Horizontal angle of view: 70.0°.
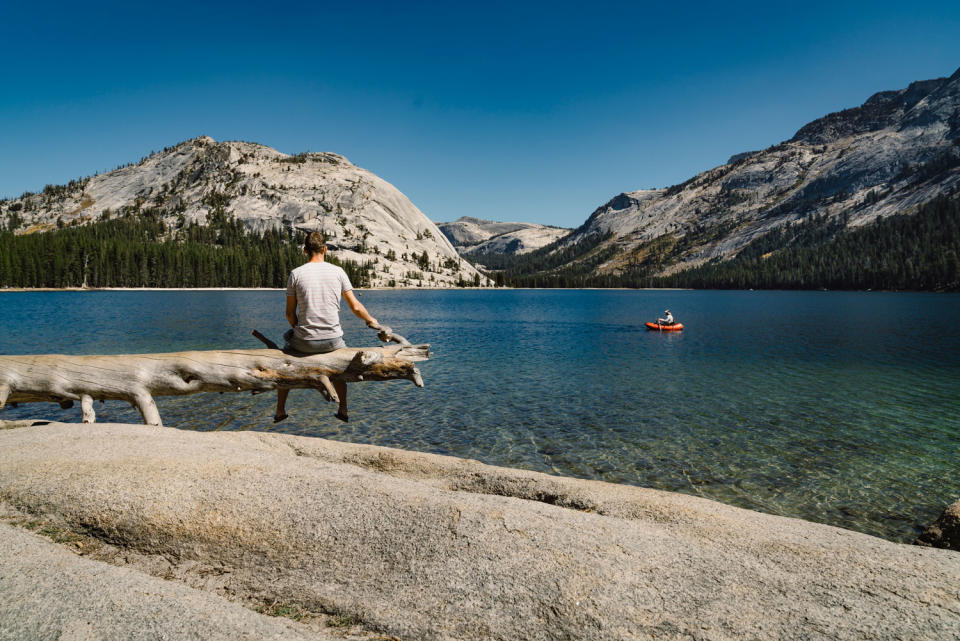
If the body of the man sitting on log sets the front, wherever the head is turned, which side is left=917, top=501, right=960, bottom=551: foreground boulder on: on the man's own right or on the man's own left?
on the man's own right

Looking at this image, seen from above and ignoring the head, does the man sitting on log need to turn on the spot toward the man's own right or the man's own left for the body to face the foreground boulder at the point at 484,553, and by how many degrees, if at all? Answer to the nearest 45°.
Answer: approximately 180°

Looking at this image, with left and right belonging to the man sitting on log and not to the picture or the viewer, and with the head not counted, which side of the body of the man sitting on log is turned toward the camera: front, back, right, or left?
back

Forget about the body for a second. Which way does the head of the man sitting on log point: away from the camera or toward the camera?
away from the camera

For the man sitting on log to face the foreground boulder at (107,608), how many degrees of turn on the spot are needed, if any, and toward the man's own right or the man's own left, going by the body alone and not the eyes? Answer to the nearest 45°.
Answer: approximately 180°
